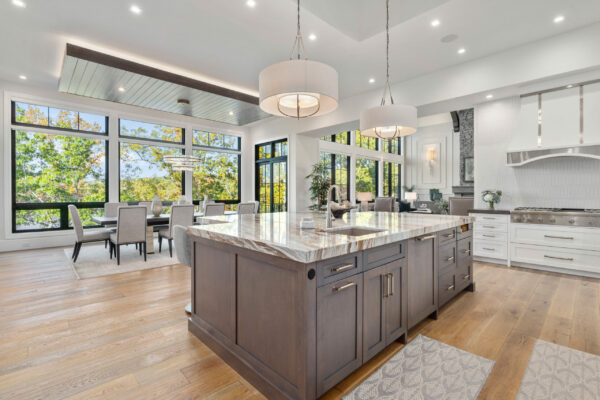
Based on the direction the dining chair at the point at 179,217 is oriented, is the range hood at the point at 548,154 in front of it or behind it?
behind

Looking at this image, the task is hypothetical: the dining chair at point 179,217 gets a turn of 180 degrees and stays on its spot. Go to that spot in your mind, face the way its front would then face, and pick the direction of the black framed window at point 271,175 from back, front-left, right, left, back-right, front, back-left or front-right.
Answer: left

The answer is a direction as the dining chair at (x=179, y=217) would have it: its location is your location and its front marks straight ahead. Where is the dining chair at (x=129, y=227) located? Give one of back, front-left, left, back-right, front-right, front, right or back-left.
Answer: front-left

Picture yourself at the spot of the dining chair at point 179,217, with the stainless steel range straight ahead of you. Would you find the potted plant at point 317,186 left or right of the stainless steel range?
left

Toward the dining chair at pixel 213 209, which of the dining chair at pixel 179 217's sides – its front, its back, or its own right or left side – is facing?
right

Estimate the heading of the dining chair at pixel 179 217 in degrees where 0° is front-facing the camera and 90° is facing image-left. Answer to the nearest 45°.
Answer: approximately 135°
